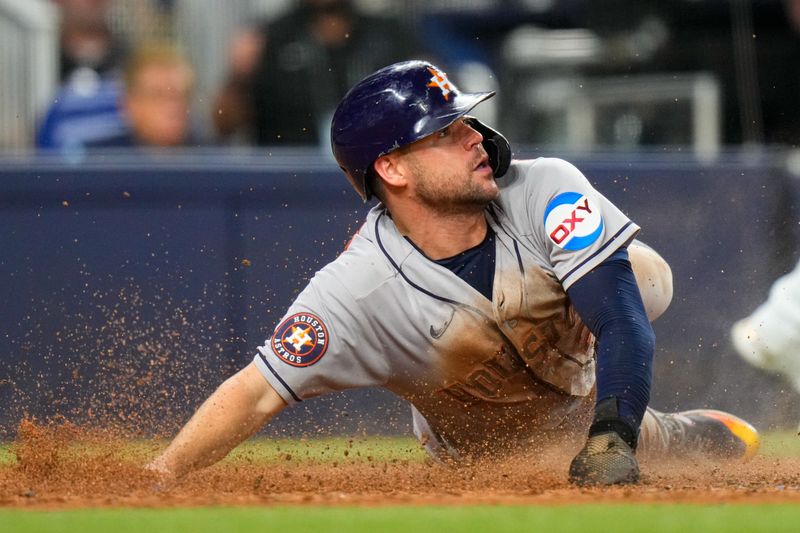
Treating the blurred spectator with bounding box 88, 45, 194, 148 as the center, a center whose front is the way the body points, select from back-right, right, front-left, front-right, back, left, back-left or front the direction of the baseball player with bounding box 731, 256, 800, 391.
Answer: front-left

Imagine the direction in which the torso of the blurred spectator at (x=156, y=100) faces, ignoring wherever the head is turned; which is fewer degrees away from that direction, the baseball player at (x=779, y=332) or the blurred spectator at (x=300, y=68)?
the baseball player

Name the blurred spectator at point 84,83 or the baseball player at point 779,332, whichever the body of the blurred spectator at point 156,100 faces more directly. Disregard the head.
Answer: the baseball player

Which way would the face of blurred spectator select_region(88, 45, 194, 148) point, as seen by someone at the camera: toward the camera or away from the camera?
toward the camera

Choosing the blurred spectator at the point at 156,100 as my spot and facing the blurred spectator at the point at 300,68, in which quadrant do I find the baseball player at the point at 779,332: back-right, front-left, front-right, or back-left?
front-right

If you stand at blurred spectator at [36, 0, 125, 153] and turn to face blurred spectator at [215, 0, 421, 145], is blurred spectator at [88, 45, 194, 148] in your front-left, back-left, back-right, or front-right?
front-right

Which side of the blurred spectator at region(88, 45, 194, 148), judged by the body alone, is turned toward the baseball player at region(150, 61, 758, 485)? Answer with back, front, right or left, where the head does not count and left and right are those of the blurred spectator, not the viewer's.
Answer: front

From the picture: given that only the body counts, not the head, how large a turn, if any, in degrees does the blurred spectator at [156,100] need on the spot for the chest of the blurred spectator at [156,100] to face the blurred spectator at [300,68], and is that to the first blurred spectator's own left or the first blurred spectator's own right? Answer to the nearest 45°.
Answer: approximately 90° to the first blurred spectator's own left

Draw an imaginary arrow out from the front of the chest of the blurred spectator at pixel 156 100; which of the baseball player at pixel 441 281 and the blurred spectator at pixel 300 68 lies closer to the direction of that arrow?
the baseball player

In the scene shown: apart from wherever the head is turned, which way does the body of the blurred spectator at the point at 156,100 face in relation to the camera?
toward the camera

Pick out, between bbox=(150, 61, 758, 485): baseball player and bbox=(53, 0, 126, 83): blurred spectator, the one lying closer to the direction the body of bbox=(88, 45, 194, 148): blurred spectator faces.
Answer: the baseball player
